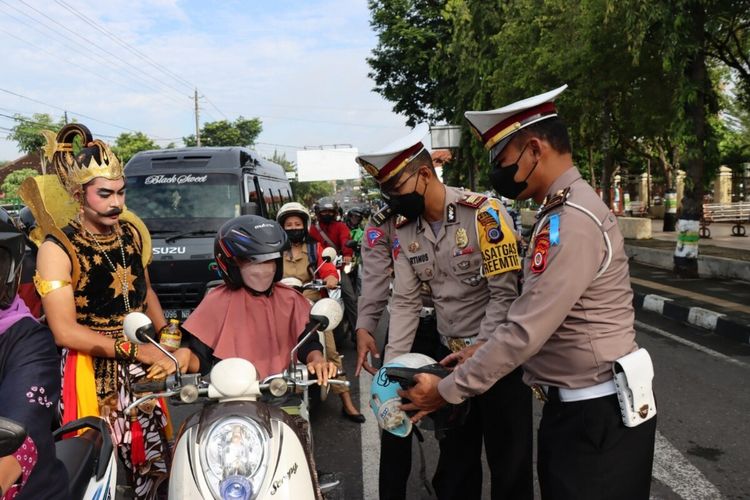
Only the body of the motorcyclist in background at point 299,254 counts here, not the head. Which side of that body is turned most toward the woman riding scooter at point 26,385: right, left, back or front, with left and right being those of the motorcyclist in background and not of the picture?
front

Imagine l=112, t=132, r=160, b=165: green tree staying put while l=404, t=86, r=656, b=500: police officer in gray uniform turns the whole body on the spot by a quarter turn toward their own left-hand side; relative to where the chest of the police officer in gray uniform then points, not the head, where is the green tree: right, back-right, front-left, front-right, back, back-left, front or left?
back-right

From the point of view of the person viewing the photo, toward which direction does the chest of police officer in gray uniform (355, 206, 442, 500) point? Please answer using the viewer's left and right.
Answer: facing the viewer

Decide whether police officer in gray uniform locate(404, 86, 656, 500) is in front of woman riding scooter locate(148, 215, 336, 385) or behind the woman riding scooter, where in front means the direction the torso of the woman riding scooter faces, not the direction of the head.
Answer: in front

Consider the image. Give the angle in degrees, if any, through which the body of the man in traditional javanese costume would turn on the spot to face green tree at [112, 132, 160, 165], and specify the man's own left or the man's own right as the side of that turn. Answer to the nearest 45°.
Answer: approximately 135° to the man's own left

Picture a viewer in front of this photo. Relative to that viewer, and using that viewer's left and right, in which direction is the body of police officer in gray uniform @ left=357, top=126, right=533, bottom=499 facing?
facing the viewer and to the left of the viewer

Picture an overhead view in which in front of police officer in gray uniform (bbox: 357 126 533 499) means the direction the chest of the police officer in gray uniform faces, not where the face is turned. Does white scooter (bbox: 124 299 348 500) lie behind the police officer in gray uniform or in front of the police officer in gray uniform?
in front

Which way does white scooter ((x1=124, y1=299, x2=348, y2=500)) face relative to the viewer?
toward the camera

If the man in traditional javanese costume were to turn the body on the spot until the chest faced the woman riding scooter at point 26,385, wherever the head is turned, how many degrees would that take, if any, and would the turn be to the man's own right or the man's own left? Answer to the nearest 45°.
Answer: approximately 45° to the man's own right

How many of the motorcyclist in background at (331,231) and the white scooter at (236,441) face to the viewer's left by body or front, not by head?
0

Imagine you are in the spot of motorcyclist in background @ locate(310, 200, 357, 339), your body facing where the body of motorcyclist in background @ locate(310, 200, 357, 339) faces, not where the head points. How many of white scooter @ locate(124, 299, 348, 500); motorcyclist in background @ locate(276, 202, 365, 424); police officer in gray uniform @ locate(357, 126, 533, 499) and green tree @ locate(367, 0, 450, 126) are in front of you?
3

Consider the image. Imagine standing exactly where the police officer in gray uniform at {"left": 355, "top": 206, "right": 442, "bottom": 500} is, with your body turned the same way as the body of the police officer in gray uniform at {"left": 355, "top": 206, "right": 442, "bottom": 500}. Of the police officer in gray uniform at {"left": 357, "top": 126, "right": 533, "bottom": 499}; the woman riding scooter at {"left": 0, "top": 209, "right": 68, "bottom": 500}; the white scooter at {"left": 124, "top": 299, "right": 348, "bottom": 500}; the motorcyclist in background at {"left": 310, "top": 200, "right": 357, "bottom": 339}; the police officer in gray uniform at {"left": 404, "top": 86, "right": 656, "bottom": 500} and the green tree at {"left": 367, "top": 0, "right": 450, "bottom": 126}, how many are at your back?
2

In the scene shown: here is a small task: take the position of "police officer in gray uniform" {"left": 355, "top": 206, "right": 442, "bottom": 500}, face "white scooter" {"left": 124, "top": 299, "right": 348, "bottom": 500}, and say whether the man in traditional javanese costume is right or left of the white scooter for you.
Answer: right
